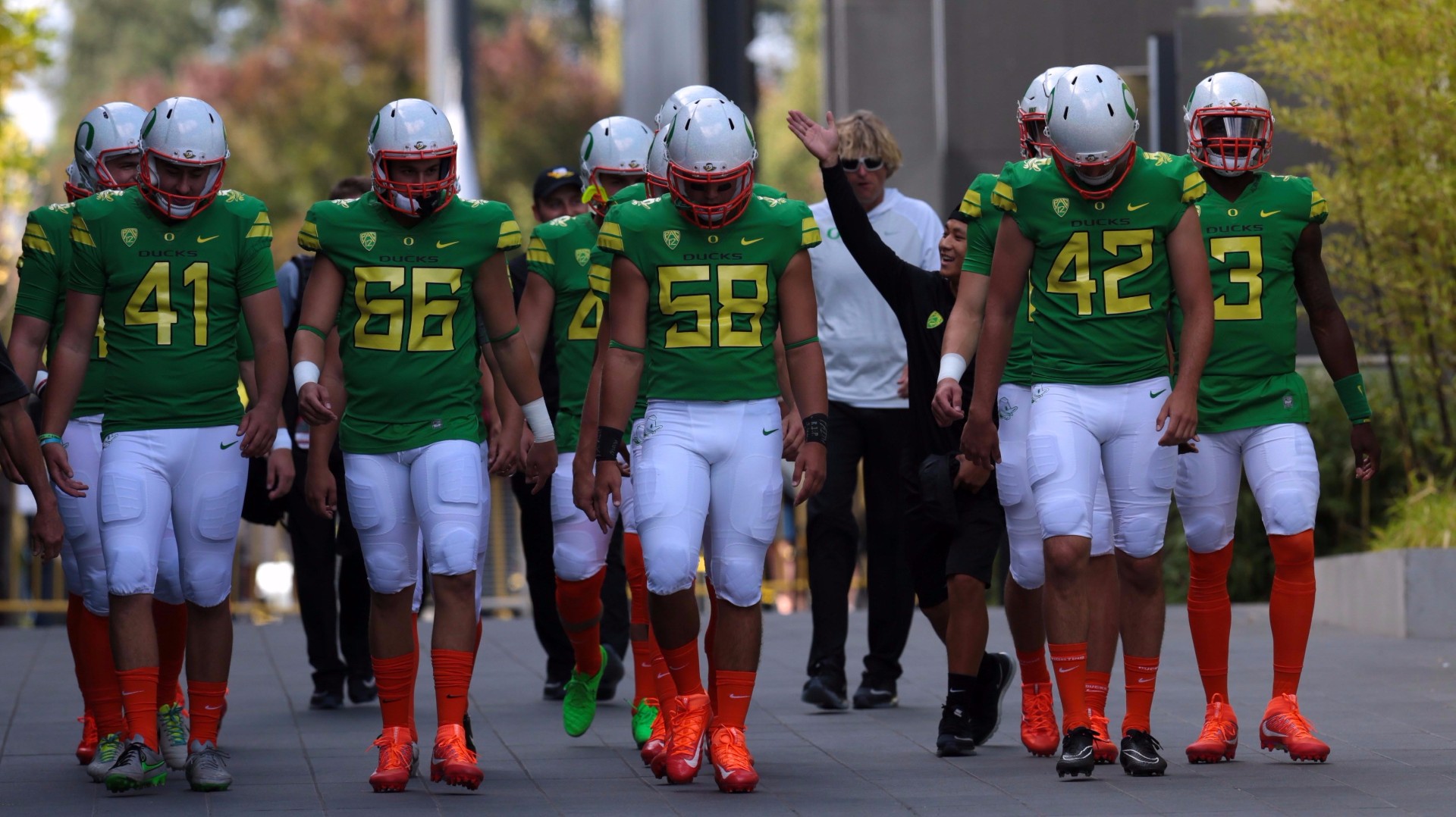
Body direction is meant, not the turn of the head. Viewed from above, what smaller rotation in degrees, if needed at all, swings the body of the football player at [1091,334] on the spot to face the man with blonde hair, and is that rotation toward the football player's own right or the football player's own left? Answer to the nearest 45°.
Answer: approximately 135° to the football player's own right

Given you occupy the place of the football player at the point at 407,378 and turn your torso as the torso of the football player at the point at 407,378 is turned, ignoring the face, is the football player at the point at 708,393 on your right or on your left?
on your left

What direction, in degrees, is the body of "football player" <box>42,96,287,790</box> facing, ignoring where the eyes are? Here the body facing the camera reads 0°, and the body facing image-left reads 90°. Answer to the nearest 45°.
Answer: approximately 0°

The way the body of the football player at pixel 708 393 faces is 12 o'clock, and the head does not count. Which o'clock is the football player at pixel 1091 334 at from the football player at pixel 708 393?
the football player at pixel 1091 334 is roughly at 9 o'clock from the football player at pixel 708 393.

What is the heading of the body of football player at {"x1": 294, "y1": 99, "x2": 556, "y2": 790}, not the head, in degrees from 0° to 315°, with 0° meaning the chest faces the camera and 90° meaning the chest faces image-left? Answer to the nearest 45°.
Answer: approximately 0°

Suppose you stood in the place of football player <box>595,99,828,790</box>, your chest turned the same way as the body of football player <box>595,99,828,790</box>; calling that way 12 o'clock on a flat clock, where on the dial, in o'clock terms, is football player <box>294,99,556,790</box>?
football player <box>294,99,556,790</box> is roughly at 3 o'clock from football player <box>595,99,828,790</box>.
